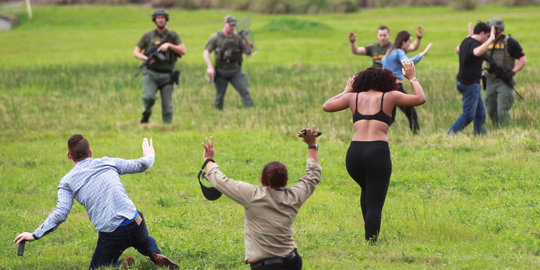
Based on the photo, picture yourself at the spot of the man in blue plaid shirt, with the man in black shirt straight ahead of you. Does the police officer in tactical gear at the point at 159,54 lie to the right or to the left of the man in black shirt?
left

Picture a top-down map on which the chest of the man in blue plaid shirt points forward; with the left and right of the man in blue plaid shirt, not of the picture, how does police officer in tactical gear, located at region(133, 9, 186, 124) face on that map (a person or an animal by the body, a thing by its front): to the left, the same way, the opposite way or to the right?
the opposite way

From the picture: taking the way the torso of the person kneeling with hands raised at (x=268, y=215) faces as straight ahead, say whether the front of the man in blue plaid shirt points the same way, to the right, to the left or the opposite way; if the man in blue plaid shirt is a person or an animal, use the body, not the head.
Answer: the same way

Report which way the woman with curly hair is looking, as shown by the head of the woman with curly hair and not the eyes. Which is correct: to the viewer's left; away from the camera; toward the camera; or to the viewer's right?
away from the camera

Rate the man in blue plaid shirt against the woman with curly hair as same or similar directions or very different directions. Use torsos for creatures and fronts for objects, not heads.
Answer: same or similar directions

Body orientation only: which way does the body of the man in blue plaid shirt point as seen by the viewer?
away from the camera

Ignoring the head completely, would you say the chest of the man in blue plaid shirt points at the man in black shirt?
no

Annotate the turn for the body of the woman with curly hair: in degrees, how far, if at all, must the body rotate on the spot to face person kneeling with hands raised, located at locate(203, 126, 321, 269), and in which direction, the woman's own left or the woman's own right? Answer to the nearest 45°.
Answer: approximately 135° to the woman's own left

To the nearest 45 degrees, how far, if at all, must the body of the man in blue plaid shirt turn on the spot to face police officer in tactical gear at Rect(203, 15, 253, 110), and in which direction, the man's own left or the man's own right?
0° — they already face them

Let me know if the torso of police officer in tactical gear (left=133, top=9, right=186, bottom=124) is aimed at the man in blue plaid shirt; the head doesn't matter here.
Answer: yes

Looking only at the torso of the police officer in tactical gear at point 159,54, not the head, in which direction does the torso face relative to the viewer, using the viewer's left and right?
facing the viewer

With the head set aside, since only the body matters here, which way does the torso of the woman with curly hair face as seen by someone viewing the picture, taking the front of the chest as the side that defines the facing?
away from the camera

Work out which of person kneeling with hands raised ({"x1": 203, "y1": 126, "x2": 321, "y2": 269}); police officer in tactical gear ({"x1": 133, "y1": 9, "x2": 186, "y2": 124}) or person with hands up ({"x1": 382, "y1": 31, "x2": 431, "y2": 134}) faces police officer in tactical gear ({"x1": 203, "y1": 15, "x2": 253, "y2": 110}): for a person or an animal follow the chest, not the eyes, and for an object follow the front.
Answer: the person kneeling with hands raised

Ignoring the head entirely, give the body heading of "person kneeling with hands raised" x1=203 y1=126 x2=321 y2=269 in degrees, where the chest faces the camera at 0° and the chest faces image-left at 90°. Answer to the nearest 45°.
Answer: approximately 180°

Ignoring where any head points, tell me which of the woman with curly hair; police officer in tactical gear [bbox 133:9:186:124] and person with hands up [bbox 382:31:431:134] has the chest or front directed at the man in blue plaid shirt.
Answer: the police officer in tactical gear

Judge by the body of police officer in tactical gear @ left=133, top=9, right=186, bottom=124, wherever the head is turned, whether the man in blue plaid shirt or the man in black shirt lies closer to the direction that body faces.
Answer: the man in blue plaid shirt

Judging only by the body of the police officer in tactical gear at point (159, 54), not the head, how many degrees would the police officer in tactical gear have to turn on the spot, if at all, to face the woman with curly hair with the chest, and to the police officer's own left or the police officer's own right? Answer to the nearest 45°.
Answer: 0° — they already face them

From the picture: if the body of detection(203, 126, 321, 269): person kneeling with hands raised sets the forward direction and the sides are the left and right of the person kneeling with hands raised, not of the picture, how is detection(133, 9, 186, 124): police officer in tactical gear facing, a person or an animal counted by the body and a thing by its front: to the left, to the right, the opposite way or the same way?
the opposite way

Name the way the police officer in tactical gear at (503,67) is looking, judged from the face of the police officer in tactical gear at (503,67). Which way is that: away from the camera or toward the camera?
toward the camera

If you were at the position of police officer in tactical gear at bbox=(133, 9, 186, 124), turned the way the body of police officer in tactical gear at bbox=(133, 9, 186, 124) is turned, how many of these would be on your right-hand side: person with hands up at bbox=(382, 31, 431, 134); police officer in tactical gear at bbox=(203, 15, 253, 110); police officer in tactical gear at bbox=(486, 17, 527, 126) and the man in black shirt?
0
